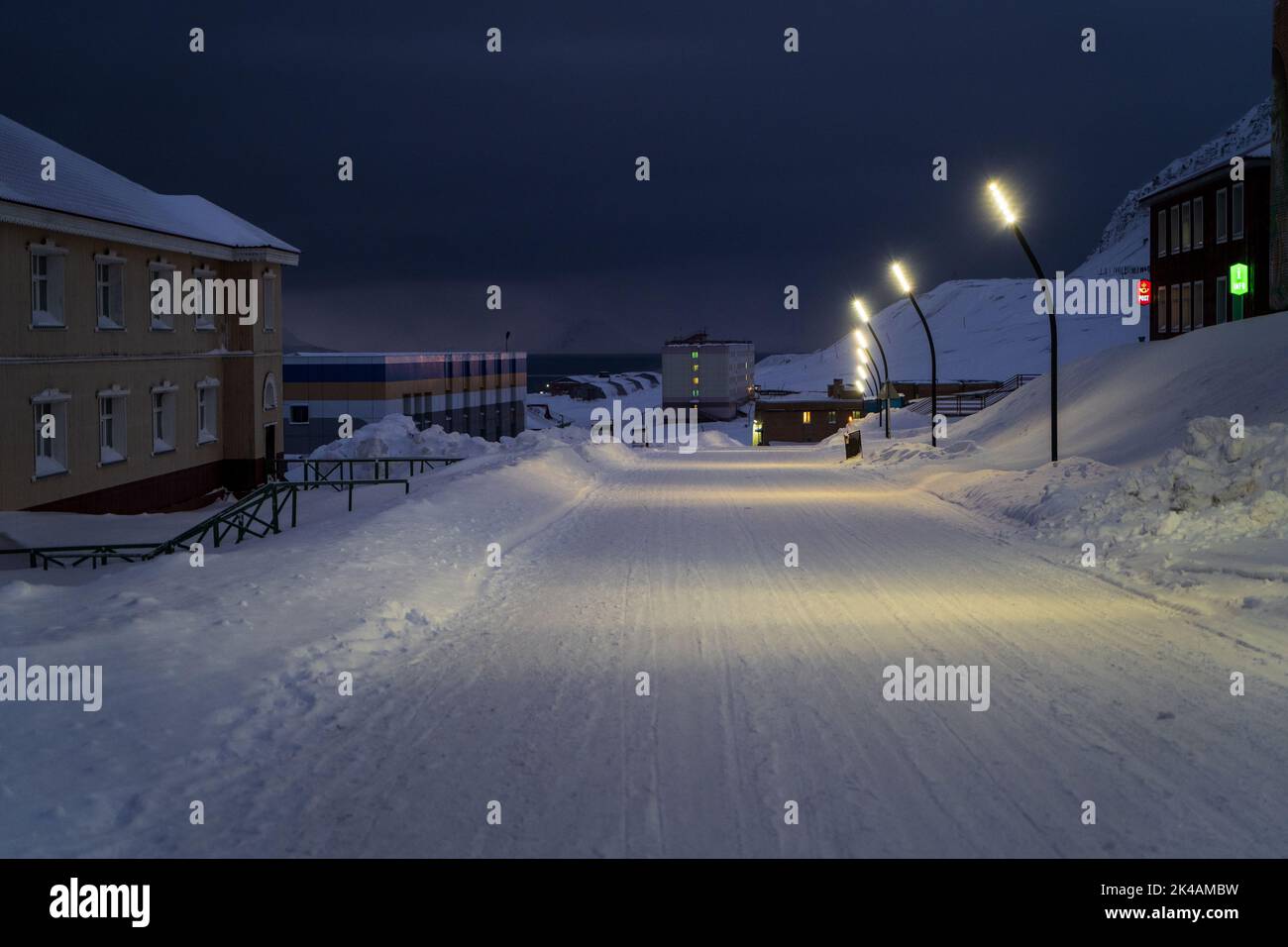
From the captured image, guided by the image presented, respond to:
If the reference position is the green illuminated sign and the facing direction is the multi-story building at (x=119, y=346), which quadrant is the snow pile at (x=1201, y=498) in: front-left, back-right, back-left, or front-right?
front-left

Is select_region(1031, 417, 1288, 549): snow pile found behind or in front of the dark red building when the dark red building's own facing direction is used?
in front

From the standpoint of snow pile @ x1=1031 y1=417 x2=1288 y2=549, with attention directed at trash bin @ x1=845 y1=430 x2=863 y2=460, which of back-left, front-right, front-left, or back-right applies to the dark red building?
front-right

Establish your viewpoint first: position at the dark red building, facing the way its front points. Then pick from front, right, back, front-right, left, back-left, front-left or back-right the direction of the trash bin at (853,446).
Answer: front

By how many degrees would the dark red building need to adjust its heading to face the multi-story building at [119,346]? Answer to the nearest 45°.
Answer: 0° — it already faces it

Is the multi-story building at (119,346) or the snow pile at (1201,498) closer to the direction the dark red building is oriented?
the multi-story building

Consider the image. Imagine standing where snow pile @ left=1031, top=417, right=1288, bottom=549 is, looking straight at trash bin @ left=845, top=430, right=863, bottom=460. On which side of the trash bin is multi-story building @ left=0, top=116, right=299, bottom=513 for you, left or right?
left
